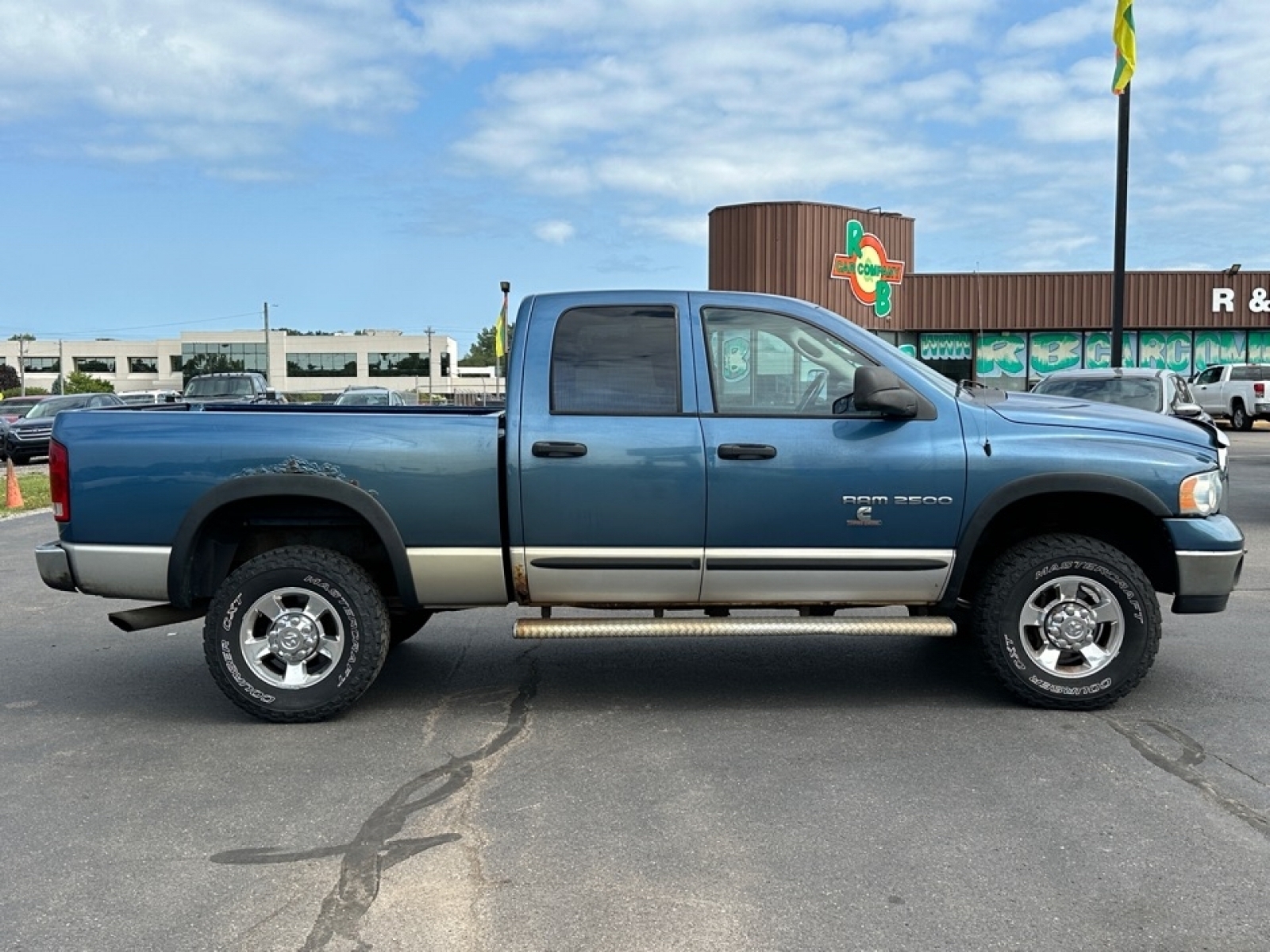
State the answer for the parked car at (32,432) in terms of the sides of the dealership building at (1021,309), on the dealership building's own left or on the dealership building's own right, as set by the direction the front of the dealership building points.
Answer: on the dealership building's own right

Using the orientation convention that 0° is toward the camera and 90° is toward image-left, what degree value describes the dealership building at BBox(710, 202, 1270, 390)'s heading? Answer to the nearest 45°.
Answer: approximately 0°

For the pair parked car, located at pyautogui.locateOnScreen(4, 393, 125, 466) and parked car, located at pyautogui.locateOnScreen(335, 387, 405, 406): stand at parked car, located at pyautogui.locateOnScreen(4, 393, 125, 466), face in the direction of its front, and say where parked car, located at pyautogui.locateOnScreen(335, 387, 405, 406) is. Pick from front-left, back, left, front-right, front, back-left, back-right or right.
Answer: back-left

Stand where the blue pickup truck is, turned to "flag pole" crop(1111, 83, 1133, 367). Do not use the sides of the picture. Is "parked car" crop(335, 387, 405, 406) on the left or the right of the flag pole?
left

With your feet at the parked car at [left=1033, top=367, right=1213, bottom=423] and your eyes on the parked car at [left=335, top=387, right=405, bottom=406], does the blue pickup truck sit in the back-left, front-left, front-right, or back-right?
back-left

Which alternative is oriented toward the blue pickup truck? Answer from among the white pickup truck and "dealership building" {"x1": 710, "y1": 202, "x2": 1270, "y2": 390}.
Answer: the dealership building

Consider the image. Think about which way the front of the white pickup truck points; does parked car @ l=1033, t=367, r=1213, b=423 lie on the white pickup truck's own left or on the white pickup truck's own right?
on the white pickup truck's own left

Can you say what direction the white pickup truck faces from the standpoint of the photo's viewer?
facing away from the viewer and to the left of the viewer

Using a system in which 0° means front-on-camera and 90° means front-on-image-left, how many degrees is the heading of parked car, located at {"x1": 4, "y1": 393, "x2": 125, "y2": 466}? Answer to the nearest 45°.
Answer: approximately 45°

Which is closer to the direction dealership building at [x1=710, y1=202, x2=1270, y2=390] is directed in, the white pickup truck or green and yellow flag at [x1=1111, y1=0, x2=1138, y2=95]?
the green and yellow flag

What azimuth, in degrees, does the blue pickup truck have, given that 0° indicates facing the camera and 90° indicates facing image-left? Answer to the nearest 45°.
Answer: approximately 270°

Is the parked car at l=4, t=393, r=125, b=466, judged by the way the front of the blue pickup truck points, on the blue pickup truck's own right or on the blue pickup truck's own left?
on the blue pickup truck's own left
